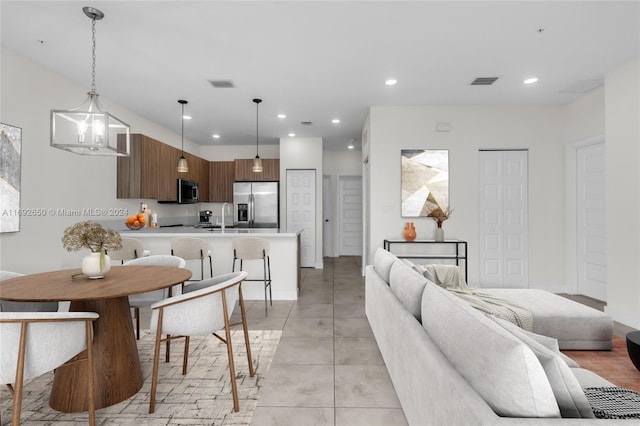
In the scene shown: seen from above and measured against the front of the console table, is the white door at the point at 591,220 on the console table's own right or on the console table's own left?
on the console table's own left

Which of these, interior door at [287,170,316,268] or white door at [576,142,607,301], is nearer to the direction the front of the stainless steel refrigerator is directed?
the white door

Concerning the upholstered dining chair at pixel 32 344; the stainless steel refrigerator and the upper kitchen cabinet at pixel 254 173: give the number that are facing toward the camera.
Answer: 2

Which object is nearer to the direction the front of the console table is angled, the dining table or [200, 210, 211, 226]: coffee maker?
the dining table

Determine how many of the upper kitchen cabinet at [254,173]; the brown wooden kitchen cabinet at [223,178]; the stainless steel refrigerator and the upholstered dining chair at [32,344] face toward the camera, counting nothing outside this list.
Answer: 3

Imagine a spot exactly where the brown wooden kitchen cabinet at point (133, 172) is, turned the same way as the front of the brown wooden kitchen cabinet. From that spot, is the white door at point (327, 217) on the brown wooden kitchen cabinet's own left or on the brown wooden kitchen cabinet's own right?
on the brown wooden kitchen cabinet's own left

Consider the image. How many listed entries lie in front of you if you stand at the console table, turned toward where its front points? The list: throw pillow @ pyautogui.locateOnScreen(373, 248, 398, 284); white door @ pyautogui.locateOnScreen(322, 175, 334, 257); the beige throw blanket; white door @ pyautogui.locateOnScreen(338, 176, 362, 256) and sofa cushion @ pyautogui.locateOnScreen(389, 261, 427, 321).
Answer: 3

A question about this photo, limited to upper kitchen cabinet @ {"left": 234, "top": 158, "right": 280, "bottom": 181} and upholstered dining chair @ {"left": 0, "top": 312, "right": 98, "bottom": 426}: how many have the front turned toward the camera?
1

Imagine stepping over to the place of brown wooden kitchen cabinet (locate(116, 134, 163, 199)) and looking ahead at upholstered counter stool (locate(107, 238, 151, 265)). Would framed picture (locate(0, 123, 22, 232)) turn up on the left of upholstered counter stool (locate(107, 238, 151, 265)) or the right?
right

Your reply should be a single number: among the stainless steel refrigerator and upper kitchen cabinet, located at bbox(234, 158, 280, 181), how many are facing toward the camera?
2

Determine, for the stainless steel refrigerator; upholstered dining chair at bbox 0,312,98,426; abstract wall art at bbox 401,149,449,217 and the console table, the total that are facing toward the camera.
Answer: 3

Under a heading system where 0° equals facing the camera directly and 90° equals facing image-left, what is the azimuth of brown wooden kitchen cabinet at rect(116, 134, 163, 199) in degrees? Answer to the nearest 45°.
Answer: approximately 315°
